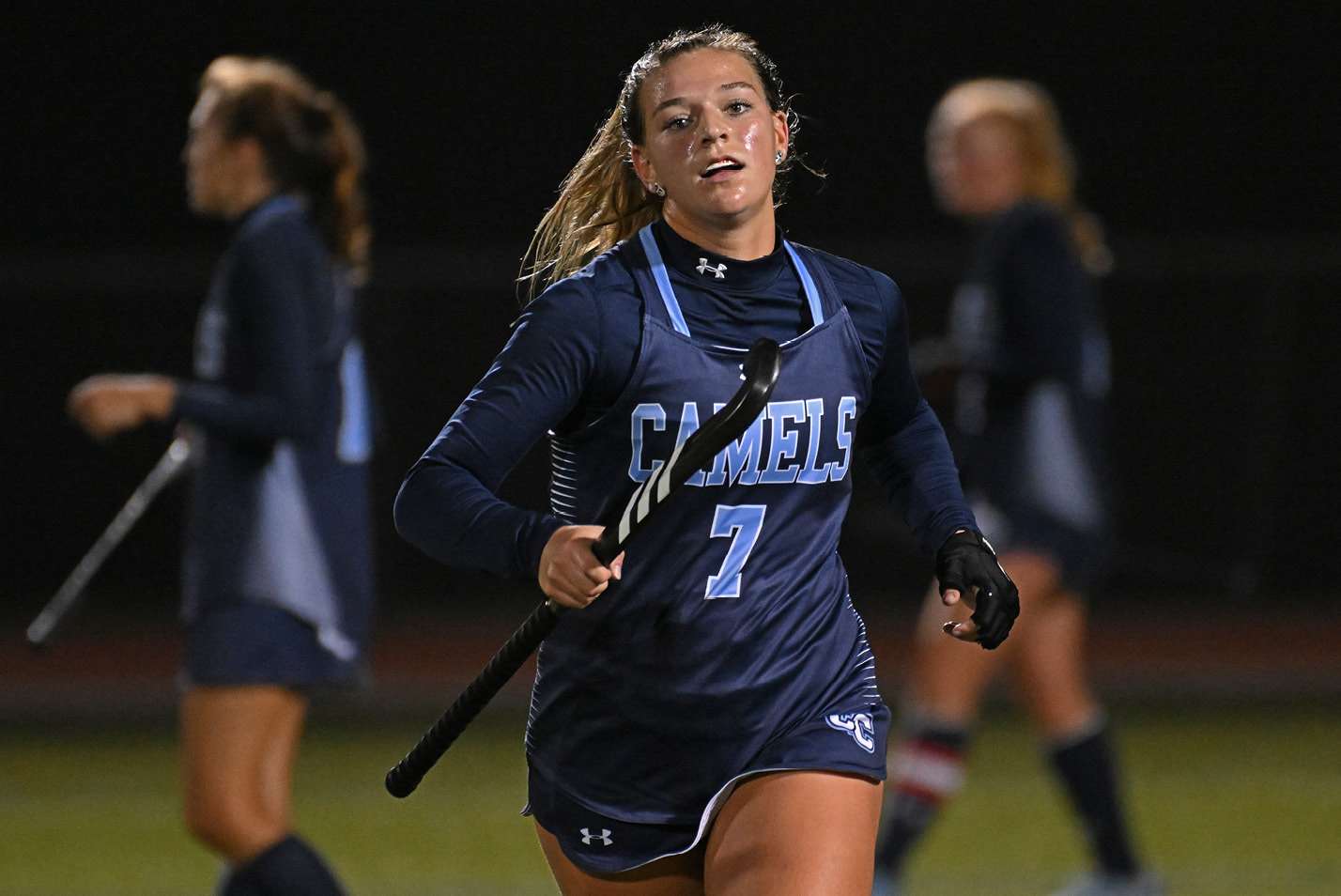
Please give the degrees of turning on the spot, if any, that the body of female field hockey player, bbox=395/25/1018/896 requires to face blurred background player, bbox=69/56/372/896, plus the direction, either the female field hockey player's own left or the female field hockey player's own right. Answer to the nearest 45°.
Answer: approximately 135° to the female field hockey player's own right

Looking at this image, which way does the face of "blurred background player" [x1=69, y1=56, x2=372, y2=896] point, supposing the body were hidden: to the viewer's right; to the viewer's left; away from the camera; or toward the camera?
to the viewer's left

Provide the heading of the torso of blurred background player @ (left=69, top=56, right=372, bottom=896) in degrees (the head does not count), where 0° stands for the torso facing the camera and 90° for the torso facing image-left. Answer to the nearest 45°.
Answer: approximately 90°

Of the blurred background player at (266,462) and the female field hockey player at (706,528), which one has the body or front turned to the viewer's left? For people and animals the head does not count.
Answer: the blurred background player

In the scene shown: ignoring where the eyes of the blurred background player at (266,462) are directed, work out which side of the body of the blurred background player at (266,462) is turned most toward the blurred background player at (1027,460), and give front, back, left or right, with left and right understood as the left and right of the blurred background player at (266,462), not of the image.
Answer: back
